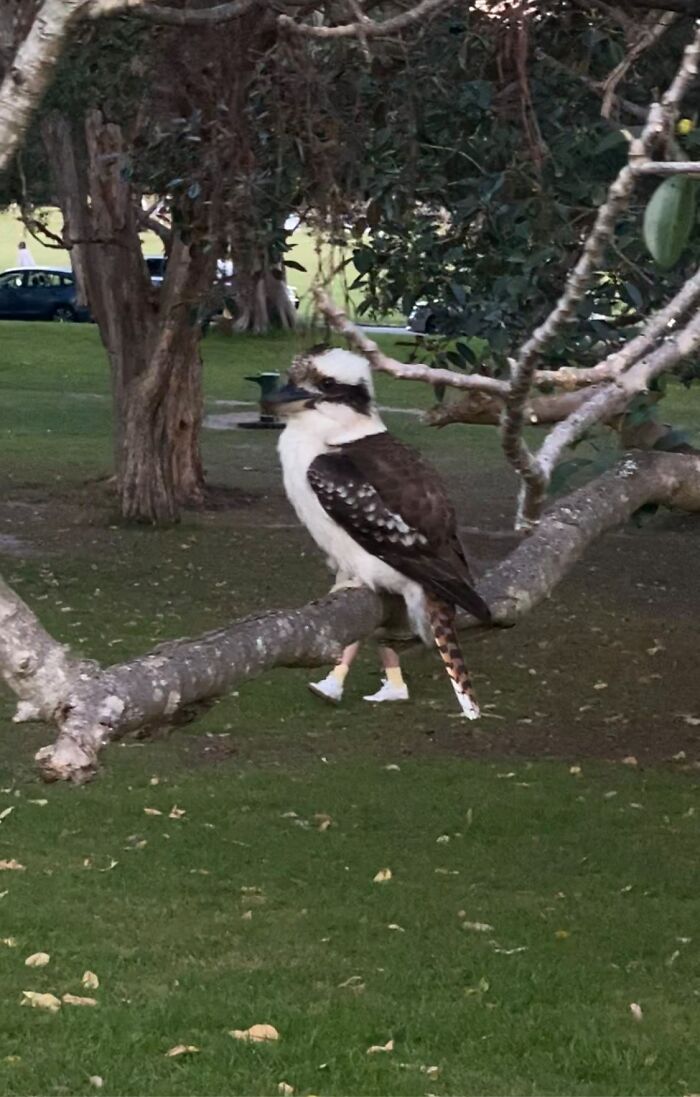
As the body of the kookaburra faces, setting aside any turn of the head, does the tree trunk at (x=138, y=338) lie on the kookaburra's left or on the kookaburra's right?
on the kookaburra's right

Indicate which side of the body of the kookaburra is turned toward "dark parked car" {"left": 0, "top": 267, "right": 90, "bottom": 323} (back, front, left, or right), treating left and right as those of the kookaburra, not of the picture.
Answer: right

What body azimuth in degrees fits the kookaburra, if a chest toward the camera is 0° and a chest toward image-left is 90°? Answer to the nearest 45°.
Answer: approximately 90°

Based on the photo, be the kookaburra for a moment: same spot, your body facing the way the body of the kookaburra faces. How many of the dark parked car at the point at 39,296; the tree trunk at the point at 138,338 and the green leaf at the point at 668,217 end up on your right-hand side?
2
